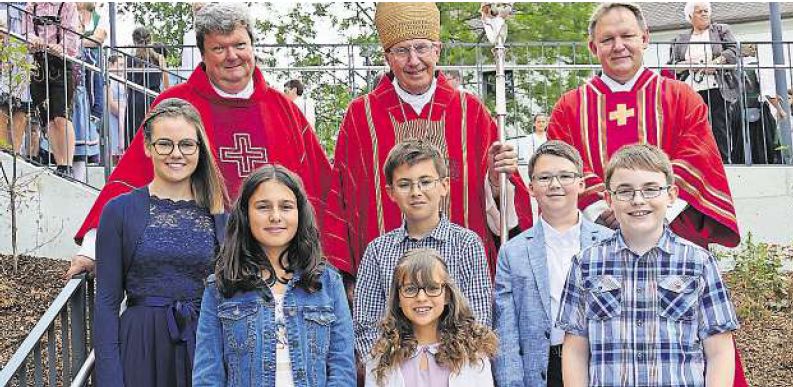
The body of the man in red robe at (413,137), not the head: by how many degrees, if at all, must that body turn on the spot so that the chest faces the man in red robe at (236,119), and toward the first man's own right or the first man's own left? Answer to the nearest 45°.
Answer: approximately 90° to the first man's own right

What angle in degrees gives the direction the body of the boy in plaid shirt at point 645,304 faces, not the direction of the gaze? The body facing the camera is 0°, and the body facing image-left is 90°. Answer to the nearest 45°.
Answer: approximately 0°

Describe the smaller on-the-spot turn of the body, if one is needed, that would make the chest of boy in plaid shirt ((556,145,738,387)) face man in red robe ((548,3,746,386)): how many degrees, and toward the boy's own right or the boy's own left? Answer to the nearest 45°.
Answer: approximately 180°

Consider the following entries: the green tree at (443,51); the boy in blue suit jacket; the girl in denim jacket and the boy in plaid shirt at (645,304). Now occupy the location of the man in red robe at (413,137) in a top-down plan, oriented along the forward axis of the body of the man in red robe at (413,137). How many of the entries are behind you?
1

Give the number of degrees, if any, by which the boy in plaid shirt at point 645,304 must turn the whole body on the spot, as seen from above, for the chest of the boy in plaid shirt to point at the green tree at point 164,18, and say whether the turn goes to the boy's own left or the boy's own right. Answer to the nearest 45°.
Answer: approximately 135° to the boy's own right

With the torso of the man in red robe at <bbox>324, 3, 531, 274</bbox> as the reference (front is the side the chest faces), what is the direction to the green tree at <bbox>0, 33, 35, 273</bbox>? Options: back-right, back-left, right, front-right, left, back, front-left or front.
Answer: back-right

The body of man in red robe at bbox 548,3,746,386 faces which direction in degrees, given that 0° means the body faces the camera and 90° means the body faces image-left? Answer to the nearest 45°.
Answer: approximately 0°

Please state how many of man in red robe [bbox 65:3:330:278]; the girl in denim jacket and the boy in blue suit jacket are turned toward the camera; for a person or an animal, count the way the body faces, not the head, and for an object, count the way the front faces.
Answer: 3
